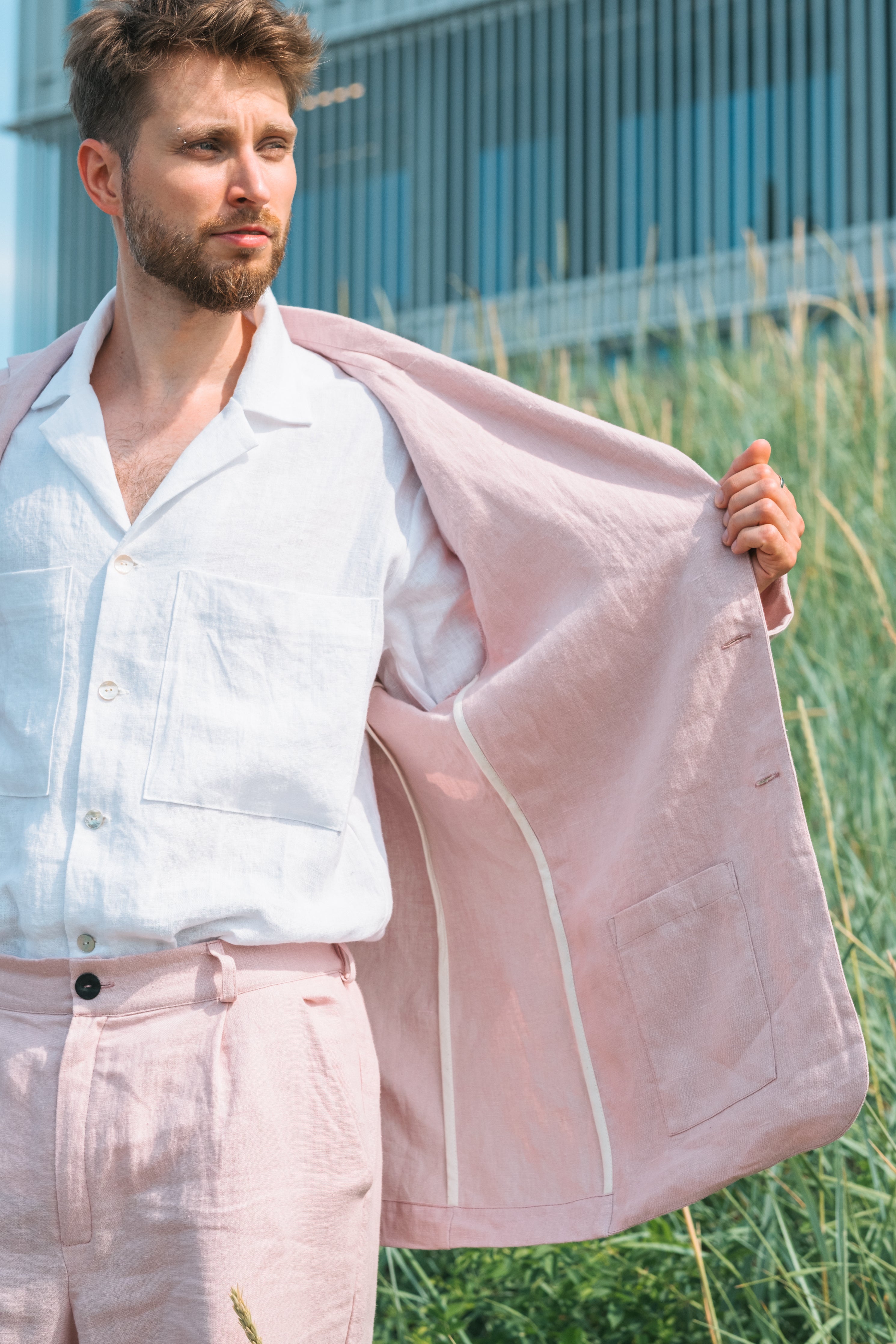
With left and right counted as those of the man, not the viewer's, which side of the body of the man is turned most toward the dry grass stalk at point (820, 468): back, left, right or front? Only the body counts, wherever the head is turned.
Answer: back

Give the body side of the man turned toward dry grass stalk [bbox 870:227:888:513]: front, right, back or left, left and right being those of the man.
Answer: back

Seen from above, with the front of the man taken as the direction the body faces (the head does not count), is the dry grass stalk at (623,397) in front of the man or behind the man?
behind

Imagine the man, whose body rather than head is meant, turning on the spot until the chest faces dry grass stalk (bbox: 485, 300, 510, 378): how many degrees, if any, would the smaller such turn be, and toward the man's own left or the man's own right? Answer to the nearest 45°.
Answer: approximately 135° to the man's own right

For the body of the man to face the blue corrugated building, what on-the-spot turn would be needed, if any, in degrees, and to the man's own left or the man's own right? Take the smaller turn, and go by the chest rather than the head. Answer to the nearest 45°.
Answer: approximately 135° to the man's own right

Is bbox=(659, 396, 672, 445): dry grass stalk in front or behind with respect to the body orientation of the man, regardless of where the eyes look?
behind

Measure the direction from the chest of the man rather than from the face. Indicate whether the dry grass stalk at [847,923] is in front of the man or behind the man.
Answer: behind

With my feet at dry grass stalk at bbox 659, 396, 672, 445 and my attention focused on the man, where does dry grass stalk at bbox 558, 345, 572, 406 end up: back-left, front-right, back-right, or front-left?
back-right

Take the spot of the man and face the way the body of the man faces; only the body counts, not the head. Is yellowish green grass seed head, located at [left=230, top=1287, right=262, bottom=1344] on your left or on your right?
on your left

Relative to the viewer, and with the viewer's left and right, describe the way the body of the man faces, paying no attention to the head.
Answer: facing the viewer and to the left of the viewer
